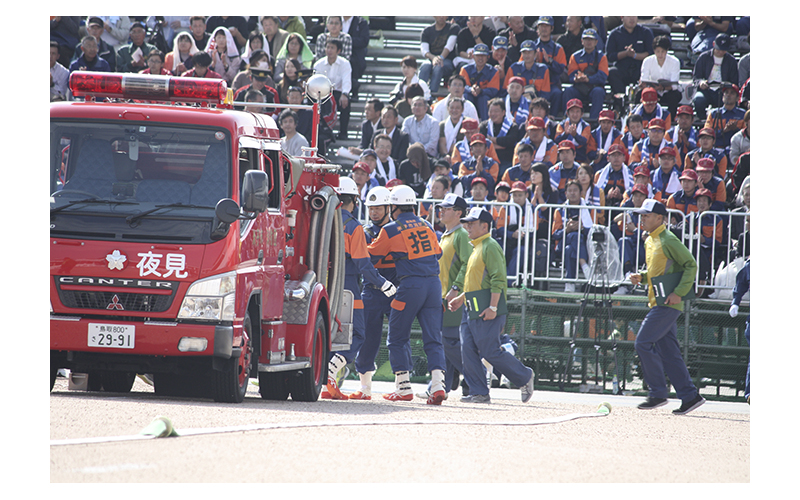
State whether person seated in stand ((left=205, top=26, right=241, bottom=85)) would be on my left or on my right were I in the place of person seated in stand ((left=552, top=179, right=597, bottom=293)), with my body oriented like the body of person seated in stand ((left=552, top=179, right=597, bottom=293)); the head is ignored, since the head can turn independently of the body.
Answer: on my right

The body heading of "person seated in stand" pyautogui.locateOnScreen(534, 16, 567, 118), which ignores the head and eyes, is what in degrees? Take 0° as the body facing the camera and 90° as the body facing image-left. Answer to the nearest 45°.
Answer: approximately 45°

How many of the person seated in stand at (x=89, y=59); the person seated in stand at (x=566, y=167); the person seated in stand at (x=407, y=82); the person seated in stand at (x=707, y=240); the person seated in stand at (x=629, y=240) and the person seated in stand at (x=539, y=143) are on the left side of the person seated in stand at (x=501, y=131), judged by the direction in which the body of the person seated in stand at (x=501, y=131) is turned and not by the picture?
4

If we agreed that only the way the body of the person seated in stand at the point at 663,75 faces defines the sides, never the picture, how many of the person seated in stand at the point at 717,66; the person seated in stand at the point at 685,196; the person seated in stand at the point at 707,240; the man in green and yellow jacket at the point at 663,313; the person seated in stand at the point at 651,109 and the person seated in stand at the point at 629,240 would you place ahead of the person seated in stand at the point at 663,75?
5
